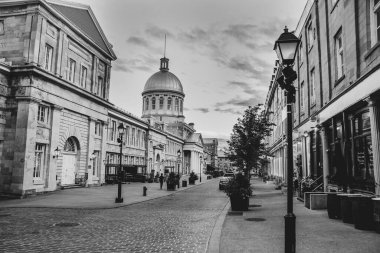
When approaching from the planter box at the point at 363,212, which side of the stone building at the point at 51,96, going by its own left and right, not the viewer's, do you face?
front

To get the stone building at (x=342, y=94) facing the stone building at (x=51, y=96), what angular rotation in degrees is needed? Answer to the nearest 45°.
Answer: approximately 45° to its right

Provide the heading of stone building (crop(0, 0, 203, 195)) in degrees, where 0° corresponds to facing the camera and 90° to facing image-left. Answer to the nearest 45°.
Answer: approximately 315°

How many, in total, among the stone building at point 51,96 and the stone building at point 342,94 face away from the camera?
0

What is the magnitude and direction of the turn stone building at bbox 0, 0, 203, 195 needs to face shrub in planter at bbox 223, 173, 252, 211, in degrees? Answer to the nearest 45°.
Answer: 0° — it already faces it

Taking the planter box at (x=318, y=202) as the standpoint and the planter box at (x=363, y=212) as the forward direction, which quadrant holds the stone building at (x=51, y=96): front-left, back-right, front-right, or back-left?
back-right

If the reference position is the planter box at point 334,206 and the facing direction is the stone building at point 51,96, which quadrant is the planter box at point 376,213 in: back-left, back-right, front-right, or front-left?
back-left

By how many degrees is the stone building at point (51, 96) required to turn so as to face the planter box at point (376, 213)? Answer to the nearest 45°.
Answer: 0° — it already faces it

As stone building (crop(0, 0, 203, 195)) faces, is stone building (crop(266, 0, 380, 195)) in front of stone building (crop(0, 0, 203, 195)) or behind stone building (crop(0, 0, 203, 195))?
in front

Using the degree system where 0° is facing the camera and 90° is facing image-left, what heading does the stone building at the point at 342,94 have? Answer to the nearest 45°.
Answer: approximately 45°
